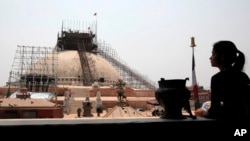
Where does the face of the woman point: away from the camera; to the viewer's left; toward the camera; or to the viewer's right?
to the viewer's left

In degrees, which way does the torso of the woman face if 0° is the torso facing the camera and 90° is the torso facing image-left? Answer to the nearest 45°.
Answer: approximately 90°

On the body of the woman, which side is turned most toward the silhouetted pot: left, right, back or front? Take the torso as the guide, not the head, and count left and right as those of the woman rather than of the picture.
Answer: front
